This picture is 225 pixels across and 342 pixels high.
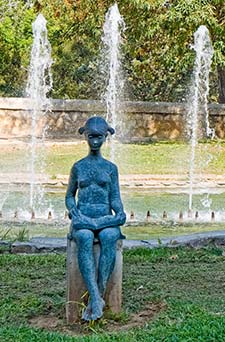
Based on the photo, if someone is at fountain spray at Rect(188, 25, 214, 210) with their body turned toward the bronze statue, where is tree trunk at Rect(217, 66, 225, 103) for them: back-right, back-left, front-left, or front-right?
back-left

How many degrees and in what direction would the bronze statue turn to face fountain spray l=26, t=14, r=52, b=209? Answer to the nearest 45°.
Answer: approximately 180°

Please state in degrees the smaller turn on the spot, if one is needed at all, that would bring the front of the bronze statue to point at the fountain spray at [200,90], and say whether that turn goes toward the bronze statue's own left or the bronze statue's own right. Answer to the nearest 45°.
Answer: approximately 180°

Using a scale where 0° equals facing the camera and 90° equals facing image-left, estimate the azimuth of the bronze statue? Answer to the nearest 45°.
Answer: approximately 0°

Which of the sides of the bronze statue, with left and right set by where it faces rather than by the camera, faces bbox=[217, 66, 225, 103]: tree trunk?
back

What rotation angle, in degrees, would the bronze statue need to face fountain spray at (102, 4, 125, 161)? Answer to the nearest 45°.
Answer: approximately 180°
